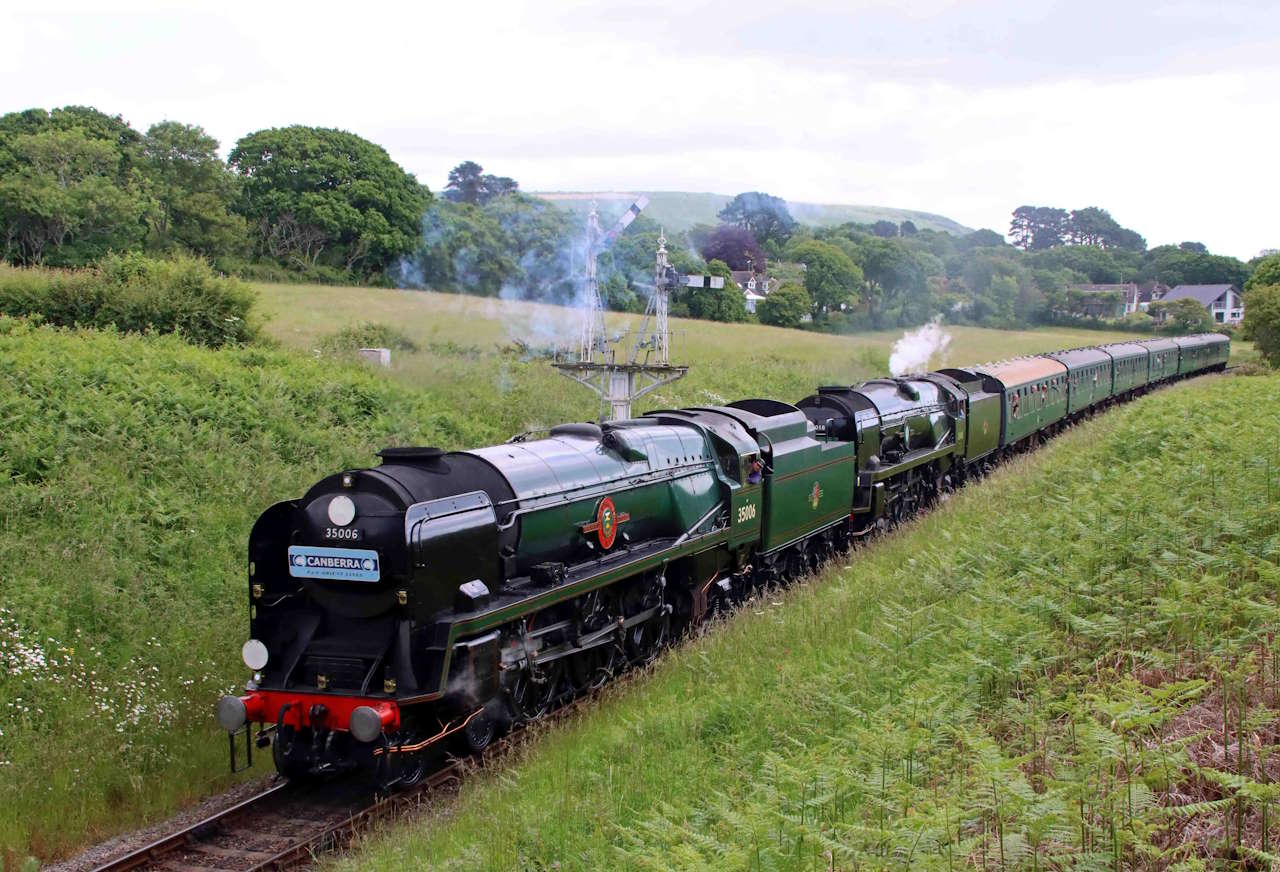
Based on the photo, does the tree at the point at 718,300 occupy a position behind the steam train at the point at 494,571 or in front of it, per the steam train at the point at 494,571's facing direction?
behind

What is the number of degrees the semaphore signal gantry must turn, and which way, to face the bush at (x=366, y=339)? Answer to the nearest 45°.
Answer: approximately 90° to its left

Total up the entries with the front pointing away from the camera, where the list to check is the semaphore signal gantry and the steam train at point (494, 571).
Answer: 1

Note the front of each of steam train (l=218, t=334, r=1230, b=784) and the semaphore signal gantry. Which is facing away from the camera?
the semaphore signal gantry

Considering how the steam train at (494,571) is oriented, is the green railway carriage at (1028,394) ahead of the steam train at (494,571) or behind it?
behind

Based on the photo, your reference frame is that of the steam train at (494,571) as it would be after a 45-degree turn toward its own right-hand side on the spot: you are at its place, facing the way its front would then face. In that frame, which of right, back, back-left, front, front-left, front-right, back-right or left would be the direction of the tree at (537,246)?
right

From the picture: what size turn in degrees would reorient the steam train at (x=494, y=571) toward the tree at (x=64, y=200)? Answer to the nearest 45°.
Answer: approximately 90° to its right

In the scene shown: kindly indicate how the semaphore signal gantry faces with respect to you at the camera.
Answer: facing away from the viewer

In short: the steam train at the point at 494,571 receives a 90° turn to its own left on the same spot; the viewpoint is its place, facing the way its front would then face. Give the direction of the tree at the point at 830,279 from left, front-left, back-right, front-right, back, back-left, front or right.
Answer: back-left

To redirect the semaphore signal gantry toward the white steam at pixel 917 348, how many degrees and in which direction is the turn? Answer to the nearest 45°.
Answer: approximately 45° to its right
